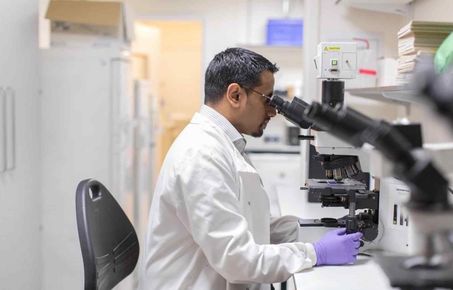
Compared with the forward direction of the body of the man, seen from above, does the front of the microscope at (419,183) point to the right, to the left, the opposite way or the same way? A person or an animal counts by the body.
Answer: the opposite way

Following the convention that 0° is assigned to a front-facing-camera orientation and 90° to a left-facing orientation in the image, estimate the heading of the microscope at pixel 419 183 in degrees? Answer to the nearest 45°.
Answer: approximately 90°

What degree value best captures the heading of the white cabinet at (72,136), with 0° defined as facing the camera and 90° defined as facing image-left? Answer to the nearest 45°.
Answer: approximately 270°

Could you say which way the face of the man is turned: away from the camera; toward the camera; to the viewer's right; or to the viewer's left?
to the viewer's right

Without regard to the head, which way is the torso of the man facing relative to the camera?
to the viewer's right
